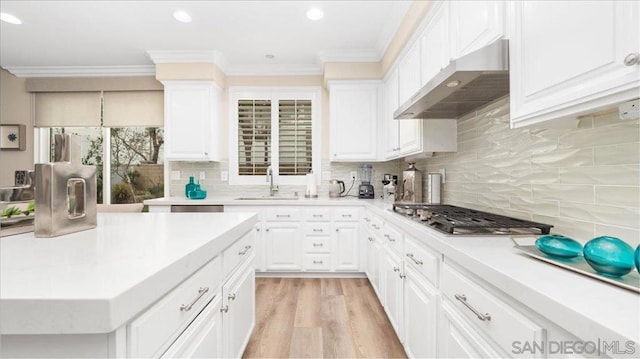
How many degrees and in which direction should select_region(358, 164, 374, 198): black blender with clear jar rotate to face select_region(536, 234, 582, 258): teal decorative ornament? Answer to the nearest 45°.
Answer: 0° — it already faces it

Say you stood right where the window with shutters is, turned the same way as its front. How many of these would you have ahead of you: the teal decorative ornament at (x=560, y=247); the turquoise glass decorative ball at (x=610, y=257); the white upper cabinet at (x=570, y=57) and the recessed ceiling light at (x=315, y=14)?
4

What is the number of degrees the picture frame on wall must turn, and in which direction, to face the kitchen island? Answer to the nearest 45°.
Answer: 0° — it already faces it

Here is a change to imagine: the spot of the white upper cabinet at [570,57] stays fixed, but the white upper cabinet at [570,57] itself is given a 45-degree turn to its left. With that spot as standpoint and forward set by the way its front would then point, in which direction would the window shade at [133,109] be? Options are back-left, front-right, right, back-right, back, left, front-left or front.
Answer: right

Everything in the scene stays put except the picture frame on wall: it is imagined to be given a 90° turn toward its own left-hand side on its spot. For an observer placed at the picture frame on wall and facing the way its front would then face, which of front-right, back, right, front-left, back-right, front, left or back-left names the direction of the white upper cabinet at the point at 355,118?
front-right

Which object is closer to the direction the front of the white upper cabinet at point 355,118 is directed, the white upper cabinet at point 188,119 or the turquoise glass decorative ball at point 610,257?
the turquoise glass decorative ball

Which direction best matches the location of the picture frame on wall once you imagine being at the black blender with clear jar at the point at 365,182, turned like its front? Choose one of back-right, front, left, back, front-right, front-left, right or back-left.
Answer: right

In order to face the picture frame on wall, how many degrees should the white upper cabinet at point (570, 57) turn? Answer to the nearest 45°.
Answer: approximately 45° to its right

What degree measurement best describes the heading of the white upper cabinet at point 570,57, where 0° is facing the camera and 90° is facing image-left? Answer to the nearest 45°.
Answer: approximately 45°

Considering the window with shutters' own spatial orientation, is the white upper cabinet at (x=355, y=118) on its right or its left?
on its left

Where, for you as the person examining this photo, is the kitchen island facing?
facing the viewer and to the right of the viewer

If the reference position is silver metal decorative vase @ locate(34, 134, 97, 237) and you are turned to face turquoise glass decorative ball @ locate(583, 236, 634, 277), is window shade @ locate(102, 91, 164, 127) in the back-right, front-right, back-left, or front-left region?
back-left

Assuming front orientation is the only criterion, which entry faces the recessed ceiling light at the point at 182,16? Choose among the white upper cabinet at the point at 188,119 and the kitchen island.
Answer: the white upper cabinet

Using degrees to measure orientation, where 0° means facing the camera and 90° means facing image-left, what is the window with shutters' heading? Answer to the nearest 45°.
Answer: approximately 0°

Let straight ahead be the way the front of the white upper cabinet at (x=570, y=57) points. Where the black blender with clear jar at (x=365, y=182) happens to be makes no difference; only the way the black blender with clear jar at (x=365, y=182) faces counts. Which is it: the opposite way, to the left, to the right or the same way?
to the left

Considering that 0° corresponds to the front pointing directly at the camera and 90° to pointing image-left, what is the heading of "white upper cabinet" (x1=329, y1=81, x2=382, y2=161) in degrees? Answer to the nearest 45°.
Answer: approximately 0°

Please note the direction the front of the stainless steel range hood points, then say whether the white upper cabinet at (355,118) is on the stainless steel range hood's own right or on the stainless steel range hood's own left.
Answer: on the stainless steel range hood's own right

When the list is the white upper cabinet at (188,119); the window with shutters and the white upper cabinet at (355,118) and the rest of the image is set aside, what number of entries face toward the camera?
3
